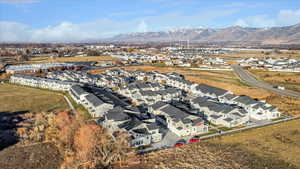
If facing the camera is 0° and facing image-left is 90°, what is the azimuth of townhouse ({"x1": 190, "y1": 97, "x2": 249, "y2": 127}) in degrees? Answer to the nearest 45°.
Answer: approximately 45°

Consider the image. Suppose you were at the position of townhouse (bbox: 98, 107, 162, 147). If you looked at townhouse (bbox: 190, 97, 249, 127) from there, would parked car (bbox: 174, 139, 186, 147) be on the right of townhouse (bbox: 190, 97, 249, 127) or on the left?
right

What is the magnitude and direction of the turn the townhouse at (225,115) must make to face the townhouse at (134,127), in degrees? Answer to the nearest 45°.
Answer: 0° — it already faces it

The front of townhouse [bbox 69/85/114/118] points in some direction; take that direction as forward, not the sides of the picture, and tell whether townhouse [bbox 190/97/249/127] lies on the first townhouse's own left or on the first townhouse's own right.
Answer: on the first townhouse's own left

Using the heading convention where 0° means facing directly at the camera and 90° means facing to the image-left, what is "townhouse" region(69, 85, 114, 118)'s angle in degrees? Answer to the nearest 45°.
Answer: approximately 45°

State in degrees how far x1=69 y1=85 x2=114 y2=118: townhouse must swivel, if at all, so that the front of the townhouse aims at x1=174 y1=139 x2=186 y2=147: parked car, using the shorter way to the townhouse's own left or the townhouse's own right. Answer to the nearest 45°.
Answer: approximately 90° to the townhouse's own left
